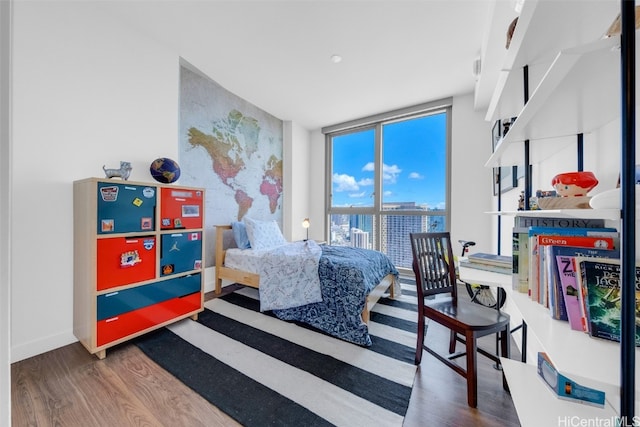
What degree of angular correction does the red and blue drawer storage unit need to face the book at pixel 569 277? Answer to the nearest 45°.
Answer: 0° — it already faces it

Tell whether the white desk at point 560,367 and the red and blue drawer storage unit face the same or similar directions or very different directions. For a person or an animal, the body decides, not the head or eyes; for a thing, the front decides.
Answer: very different directions

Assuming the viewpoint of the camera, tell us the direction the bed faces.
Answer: facing the viewer and to the right of the viewer

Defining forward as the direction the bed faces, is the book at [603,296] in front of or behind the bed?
in front

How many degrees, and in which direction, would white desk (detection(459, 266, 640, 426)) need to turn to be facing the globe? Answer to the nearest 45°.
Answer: approximately 45° to its right

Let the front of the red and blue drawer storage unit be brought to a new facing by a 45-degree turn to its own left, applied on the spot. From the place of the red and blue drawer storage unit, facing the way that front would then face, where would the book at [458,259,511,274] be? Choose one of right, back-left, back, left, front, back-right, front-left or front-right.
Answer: front-right

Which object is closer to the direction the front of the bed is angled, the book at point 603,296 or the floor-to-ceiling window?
the book

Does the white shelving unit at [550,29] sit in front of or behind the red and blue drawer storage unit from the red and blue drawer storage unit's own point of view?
in front

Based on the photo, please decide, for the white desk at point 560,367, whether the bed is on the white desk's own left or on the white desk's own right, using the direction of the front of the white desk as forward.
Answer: on the white desk's own right

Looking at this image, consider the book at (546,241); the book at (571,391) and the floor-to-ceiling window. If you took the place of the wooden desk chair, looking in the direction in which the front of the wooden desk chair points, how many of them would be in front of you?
2

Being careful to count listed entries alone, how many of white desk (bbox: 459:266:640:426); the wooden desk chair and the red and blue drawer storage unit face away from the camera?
0
